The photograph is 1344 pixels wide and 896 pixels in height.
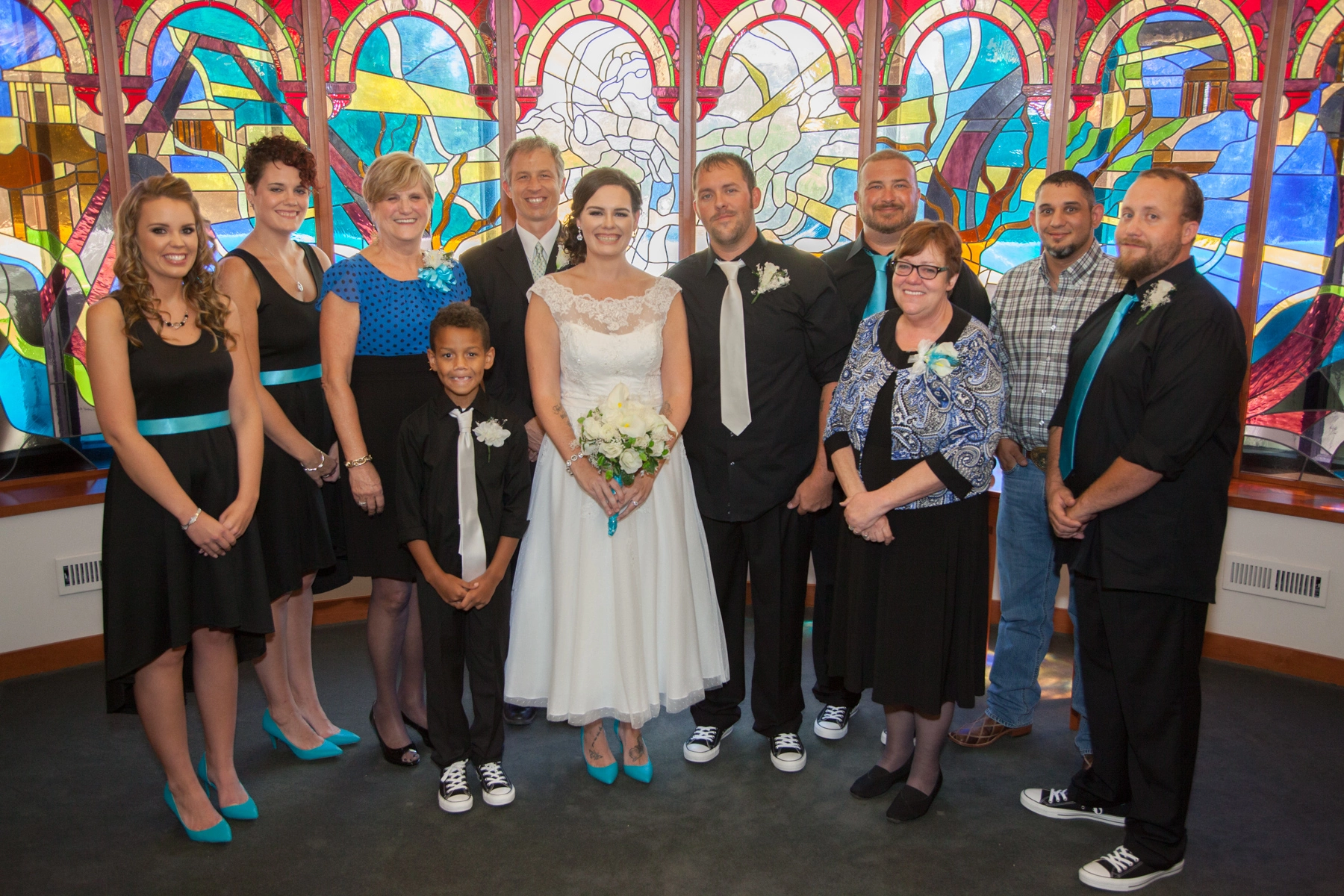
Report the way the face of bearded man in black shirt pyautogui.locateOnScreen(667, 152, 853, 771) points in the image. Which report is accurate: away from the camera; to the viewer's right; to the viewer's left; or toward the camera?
toward the camera

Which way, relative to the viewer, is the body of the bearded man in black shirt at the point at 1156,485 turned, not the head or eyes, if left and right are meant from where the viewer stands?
facing the viewer and to the left of the viewer

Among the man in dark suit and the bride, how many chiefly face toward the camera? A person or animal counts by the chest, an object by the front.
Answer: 2

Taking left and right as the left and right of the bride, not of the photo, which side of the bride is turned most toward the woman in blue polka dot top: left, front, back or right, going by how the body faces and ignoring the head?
right

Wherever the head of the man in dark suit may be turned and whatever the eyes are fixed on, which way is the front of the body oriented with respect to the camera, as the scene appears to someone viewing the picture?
toward the camera

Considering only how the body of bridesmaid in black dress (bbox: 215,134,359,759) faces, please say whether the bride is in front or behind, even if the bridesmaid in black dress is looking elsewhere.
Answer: in front

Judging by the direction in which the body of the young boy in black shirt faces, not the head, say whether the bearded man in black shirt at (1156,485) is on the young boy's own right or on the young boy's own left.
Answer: on the young boy's own left

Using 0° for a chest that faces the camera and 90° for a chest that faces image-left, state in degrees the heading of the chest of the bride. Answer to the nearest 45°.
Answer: approximately 0°

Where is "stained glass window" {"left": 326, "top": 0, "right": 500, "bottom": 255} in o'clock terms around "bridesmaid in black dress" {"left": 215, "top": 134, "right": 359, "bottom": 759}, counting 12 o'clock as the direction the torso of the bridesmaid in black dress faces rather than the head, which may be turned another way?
The stained glass window is roughly at 8 o'clock from the bridesmaid in black dress.

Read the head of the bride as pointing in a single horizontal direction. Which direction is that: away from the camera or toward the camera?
toward the camera

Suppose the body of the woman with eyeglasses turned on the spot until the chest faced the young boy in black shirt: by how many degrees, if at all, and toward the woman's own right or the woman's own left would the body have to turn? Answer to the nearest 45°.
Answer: approximately 45° to the woman's own right

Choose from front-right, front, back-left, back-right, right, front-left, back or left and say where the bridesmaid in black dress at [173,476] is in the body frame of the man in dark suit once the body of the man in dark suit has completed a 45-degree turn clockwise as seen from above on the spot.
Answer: front

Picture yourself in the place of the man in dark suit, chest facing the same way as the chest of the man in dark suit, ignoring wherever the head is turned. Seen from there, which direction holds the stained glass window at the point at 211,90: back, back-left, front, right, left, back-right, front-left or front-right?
back-right

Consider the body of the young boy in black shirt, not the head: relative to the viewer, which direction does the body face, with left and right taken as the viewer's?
facing the viewer

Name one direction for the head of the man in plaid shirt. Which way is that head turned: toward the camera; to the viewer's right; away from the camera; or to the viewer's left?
toward the camera

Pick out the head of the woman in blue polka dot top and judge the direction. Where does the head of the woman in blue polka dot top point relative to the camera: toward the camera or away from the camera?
toward the camera

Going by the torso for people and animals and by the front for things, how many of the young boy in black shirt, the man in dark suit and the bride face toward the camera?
3

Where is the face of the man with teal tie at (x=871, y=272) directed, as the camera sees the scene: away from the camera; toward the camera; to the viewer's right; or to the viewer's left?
toward the camera

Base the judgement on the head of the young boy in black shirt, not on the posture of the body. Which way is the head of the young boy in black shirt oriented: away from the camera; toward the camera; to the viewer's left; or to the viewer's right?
toward the camera

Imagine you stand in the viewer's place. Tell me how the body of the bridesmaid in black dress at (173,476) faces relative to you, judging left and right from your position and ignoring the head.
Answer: facing the viewer and to the right of the viewer
